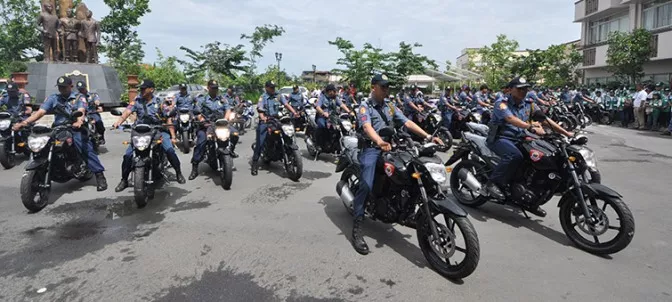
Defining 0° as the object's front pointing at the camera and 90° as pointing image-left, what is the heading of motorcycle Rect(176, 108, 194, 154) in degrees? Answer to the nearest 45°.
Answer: approximately 0°

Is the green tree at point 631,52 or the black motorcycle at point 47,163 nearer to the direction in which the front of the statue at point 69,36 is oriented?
the black motorcycle

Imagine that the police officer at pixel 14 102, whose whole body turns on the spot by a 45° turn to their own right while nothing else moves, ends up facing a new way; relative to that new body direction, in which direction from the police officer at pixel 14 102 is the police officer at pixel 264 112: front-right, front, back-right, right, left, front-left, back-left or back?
back-left

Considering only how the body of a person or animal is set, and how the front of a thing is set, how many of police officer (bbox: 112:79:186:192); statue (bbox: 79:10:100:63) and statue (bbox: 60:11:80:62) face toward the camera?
3

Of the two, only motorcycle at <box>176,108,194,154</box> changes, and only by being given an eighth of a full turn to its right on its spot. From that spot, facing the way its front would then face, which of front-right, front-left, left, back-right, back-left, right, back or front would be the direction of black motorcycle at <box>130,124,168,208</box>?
front-left

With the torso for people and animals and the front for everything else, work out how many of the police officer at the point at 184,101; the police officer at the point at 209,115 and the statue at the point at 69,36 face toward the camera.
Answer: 3

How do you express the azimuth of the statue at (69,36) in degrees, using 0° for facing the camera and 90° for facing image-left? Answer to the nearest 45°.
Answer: approximately 0°

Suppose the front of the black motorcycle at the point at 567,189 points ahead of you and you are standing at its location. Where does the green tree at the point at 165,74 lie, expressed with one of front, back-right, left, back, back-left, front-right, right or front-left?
back

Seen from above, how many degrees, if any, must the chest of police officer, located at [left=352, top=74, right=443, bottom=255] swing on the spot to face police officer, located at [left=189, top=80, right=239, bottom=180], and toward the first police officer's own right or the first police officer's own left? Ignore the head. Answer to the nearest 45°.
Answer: approximately 180°

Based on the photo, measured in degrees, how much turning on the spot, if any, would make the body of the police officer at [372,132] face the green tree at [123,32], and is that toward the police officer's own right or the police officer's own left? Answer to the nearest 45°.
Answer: approximately 180°

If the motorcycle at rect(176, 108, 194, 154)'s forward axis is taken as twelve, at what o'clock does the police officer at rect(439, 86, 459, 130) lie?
The police officer is roughly at 9 o'clock from the motorcycle.

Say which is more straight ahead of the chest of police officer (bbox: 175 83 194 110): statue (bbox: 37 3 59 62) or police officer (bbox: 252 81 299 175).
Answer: the police officer

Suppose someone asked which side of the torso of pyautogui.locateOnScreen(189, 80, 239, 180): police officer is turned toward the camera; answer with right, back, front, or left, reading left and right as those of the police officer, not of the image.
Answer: front
